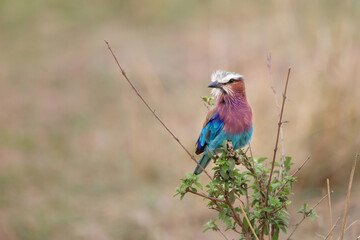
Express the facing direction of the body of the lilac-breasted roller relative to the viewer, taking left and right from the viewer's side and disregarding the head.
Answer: facing the viewer and to the right of the viewer
